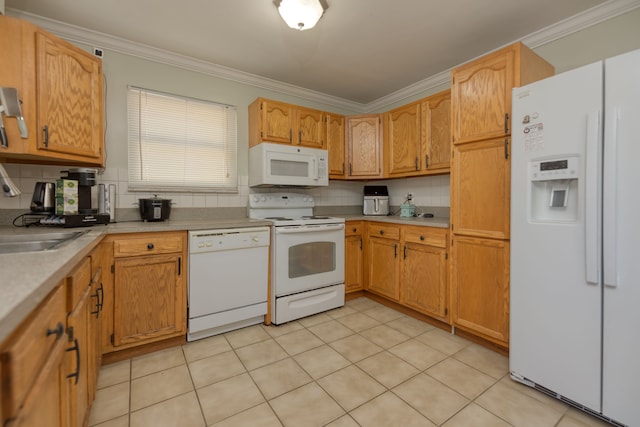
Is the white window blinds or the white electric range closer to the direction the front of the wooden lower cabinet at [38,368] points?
the white electric range

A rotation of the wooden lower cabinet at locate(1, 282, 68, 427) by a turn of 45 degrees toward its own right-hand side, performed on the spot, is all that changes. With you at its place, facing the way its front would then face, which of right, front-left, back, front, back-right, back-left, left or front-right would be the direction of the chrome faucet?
back-left

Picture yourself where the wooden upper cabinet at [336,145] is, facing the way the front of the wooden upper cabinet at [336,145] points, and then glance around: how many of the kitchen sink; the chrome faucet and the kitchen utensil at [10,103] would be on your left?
0

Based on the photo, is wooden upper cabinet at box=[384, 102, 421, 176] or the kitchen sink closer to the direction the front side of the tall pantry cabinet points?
the kitchen sink

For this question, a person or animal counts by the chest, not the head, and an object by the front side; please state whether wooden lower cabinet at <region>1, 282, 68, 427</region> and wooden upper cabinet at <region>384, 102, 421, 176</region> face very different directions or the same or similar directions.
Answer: very different directions

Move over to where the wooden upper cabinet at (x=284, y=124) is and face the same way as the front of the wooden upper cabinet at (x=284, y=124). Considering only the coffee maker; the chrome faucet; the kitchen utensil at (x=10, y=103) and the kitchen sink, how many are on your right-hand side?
4

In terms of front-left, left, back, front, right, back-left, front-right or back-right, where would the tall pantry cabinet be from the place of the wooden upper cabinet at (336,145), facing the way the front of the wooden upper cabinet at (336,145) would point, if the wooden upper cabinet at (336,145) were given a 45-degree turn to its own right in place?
front-left

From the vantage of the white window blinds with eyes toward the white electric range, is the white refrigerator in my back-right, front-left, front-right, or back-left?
front-right

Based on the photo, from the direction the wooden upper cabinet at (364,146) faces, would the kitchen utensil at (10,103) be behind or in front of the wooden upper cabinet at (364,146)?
in front

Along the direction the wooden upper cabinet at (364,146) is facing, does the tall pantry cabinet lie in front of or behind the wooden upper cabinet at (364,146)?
in front

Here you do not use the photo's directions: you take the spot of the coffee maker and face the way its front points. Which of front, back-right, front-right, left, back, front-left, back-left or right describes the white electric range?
front-left

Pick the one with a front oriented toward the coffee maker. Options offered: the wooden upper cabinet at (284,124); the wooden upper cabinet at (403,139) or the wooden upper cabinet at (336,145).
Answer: the wooden upper cabinet at (403,139)

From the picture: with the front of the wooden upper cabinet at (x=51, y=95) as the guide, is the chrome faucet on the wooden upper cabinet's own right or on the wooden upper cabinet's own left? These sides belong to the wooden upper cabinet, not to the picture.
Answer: on the wooden upper cabinet's own right

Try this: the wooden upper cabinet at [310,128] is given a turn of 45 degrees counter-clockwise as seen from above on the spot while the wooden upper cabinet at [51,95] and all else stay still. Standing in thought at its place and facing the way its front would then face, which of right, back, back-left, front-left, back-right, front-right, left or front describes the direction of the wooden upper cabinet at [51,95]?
back-right

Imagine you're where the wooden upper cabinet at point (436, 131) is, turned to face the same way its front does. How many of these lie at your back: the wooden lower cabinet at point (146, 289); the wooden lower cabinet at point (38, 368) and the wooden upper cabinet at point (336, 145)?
0

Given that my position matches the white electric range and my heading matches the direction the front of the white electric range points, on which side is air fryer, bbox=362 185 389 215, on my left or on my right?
on my left

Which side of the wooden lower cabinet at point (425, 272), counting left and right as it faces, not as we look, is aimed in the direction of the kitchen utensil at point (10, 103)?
front

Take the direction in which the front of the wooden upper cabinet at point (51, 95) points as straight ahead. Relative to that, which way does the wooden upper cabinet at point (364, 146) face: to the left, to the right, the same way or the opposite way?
to the right

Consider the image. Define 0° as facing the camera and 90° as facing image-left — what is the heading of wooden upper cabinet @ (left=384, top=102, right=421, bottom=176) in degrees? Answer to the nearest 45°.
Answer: approximately 45°

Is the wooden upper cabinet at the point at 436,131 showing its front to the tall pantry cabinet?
no

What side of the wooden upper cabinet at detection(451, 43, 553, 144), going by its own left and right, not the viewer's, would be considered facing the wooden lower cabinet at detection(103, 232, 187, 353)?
front

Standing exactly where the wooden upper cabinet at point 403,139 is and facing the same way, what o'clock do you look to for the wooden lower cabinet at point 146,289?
The wooden lower cabinet is roughly at 12 o'clock from the wooden upper cabinet.

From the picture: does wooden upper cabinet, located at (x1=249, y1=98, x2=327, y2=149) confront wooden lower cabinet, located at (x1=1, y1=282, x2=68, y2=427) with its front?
no

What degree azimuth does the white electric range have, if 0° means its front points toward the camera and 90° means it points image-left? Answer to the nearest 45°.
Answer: approximately 315°

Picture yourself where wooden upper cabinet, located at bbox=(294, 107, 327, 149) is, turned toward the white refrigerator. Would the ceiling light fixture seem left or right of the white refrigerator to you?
right

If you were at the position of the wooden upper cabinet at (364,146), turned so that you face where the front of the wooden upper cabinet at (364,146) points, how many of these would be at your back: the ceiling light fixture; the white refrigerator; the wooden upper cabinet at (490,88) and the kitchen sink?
0
